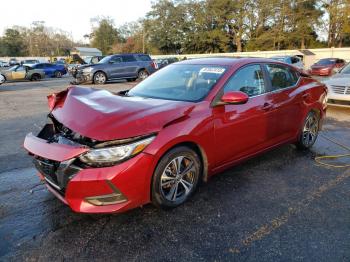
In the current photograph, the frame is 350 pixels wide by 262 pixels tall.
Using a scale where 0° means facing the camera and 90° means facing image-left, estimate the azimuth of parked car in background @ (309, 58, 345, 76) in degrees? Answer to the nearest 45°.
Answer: approximately 45°

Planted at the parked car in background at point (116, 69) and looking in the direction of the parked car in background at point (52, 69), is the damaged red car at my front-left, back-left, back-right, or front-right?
back-left

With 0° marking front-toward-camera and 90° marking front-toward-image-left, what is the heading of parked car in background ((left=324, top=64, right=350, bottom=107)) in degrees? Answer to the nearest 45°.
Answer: approximately 45°

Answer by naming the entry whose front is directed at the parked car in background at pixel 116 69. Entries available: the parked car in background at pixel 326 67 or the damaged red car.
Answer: the parked car in background at pixel 326 67

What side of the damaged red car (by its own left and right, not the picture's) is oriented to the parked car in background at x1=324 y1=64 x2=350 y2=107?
back

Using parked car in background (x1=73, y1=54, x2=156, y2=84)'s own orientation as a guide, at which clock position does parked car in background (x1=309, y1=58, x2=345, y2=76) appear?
parked car in background (x1=309, y1=58, x2=345, y2=76) is roughly at 7 o'clock from parked car in background (x1=73, y1=54, x2=156, y2=84).
